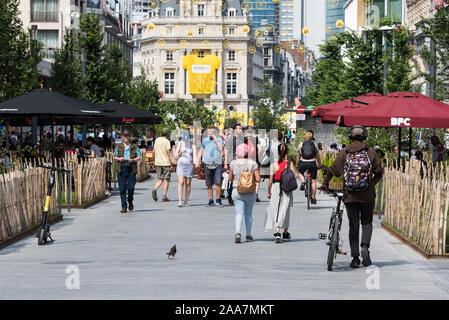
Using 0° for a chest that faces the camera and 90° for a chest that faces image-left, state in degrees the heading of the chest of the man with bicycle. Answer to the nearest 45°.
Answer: approximately 180°

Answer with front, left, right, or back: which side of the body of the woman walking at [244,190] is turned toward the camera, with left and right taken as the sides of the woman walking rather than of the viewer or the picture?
back

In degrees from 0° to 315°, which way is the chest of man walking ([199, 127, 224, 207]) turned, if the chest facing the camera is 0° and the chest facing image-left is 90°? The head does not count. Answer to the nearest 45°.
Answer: approximately 0°

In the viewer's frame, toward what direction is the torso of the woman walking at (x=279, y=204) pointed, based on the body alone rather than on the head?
away from the camera

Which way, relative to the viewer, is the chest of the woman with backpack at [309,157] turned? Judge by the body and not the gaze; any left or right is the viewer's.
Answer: facing away from the viewer

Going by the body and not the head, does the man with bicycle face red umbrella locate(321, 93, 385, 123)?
yes

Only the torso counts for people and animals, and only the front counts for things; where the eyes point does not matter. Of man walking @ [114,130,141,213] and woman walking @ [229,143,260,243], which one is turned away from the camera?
the woman walking

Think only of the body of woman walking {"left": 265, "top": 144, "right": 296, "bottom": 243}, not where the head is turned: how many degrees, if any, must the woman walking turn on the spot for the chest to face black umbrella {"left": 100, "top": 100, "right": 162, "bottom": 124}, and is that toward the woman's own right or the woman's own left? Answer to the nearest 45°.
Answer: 0° — they already face it
